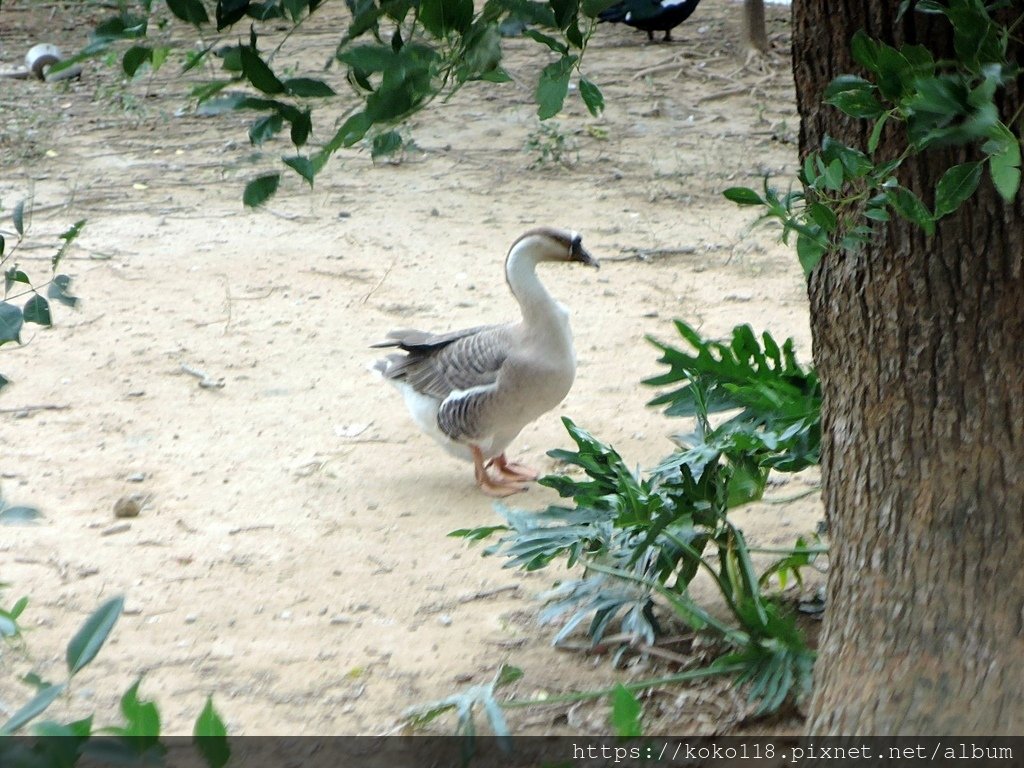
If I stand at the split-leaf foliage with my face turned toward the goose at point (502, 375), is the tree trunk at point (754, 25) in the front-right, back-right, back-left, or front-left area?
front-right

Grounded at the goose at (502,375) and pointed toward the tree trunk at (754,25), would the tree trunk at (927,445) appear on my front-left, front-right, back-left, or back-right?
back-right

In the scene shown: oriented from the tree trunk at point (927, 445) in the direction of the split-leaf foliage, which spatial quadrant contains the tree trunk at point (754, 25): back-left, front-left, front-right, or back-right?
front-right

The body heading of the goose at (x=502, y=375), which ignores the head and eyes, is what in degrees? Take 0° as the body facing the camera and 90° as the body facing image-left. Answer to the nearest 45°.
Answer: approximately 270°

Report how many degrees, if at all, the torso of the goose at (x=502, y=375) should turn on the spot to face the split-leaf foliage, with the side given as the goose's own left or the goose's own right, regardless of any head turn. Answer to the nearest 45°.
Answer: approximately 90° to the goose's own right

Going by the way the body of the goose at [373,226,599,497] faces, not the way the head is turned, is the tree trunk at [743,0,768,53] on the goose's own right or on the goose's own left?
on the goose's own left

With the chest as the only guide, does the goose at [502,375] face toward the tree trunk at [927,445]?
no
